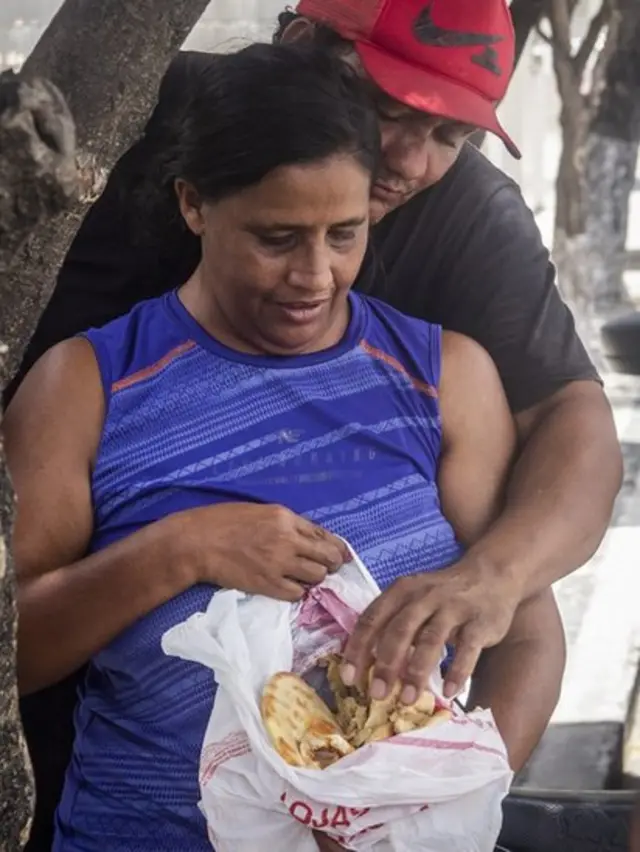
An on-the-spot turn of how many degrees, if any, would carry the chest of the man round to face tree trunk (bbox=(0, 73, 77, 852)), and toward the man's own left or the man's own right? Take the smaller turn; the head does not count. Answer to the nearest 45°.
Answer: approximately 45° to the man's own right

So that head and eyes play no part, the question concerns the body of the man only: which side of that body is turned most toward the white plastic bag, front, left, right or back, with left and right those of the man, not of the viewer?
front

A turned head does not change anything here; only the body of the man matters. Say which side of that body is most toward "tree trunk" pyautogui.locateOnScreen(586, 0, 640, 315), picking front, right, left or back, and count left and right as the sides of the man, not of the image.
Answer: back

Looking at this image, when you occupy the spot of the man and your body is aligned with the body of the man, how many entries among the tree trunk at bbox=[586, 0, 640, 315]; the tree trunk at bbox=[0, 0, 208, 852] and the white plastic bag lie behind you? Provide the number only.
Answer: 1

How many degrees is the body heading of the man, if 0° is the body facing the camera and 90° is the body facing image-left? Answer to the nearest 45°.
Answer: approximately 0°

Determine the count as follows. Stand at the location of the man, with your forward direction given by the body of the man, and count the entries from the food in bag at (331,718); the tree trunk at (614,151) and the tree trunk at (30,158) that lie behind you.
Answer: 1

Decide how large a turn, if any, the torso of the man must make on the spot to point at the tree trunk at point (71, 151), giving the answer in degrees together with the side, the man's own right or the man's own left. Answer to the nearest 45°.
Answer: approximately 45° to the man's own right

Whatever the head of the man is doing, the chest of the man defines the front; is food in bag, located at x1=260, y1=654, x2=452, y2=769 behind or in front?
in front
